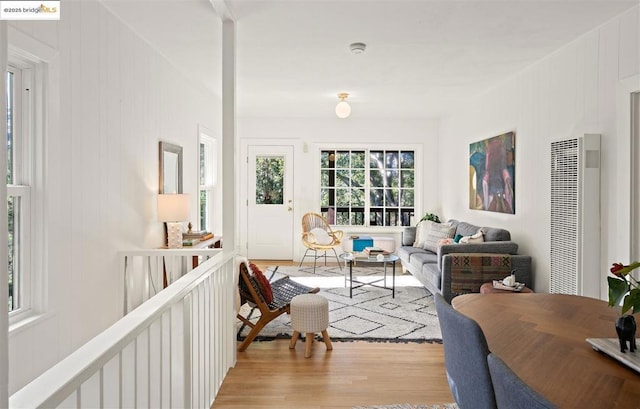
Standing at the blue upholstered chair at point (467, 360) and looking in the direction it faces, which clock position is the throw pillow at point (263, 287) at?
The throw pillow is roughly at 9 o'clock from the blue upholstered chair.

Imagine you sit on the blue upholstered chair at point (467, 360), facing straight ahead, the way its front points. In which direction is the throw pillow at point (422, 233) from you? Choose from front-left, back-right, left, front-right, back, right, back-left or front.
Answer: front-left

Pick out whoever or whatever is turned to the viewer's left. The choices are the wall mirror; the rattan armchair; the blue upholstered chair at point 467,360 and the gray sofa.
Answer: the gray sofa

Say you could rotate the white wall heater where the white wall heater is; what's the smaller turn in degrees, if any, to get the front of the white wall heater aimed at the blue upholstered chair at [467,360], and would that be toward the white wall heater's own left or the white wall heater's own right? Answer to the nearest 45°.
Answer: approximately 45° to the white wall heater's own left

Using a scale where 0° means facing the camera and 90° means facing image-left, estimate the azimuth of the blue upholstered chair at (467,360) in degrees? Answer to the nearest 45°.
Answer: approximately 225°

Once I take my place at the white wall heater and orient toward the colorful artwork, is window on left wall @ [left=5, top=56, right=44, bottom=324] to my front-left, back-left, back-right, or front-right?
back-left

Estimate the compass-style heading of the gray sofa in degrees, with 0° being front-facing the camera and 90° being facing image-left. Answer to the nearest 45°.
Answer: approximately 90°

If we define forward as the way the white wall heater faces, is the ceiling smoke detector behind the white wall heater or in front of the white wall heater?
in front

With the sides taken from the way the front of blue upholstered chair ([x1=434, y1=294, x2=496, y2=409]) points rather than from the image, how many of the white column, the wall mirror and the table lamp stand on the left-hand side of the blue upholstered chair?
3

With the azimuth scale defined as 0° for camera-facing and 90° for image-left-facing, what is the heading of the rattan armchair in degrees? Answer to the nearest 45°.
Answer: approximately 315°

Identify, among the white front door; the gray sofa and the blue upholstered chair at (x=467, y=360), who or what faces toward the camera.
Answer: the white front door

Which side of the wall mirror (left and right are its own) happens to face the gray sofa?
front

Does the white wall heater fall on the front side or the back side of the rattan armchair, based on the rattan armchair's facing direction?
on the front side

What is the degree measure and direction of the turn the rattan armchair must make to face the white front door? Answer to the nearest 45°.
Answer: approximately 180°

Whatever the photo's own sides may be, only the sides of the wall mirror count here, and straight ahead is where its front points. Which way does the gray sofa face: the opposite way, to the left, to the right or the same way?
the opposite way
